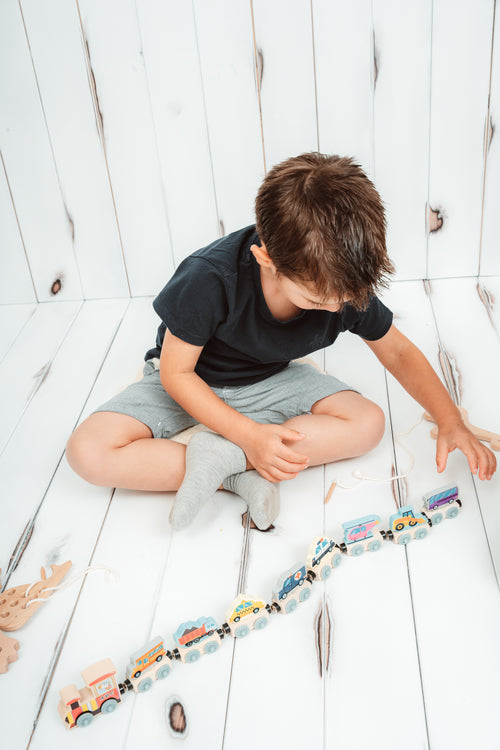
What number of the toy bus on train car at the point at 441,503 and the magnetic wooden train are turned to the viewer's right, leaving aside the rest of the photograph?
0

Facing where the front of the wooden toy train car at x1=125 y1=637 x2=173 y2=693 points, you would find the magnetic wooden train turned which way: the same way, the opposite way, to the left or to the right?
the same way

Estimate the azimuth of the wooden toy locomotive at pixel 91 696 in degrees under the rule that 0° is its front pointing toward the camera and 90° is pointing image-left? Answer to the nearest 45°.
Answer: approximately 45°

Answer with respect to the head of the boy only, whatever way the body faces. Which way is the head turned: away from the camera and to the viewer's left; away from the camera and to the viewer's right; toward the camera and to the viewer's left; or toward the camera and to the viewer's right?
toward the camera and to the viewer's right

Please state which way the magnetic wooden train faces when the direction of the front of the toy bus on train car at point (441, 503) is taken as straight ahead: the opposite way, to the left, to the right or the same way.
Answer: the same way

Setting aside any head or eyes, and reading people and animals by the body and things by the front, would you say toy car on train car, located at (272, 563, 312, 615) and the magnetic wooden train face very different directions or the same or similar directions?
same or similar directions

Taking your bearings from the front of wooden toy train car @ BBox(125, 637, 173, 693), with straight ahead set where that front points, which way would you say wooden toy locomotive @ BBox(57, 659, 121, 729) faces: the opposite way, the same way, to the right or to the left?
the same way

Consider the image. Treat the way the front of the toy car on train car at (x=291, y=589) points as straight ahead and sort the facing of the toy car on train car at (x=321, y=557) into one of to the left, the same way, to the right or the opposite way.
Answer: the same way

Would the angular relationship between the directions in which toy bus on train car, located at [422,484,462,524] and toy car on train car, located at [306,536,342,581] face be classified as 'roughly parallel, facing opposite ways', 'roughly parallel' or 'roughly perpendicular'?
roughly parallel

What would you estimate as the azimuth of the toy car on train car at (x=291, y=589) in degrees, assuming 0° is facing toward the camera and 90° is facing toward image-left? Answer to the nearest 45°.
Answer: approximately 45°
